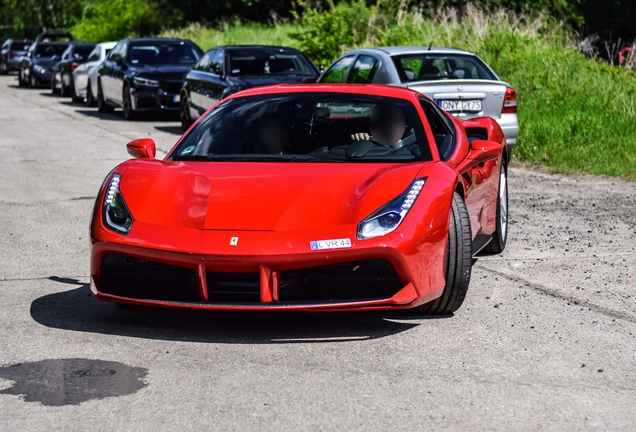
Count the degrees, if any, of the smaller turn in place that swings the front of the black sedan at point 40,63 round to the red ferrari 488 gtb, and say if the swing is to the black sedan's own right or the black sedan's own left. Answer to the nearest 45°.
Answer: approximately 45° to the black sedan's own right

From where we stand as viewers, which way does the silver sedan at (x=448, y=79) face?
facing away from the viewer and to the left of the viewer

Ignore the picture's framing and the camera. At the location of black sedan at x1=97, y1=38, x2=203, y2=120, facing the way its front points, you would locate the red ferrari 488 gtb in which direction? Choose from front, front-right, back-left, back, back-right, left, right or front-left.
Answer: front-right

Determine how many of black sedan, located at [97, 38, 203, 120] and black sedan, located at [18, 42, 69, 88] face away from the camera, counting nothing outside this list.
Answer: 0

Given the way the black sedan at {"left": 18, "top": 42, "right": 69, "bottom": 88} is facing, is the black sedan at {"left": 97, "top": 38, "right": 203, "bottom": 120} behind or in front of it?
in front

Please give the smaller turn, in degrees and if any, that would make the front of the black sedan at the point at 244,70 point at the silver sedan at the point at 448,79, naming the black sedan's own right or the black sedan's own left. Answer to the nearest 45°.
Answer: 0° — it already faces it

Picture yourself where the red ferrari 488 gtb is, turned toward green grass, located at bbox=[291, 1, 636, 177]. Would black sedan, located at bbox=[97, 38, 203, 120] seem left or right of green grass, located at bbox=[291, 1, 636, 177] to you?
left

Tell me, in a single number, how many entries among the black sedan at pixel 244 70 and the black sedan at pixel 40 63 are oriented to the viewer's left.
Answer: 0

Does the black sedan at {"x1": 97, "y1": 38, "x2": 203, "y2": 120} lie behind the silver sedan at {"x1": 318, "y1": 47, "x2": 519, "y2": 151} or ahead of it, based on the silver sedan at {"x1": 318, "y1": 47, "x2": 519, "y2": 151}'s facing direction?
ahead

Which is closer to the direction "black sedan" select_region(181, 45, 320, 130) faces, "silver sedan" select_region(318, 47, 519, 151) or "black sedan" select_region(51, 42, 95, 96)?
the silver sedan
